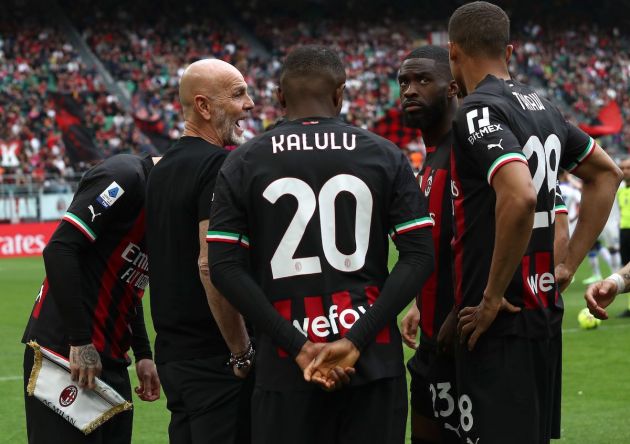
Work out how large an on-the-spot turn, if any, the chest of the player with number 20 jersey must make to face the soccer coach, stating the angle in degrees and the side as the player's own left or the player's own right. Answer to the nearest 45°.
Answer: approximately 45° to the player's own left

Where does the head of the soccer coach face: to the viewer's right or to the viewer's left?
to the viewer's right

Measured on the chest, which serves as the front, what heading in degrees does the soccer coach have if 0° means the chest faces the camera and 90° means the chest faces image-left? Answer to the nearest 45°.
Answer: approximately 225°

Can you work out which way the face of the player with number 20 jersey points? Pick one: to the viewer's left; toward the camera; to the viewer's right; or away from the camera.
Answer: away from the camera

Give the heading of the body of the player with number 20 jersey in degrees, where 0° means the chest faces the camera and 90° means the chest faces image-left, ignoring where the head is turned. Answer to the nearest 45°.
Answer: approximately 180°

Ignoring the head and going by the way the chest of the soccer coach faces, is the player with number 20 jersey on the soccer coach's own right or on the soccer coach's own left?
on the soccer coach's own right
